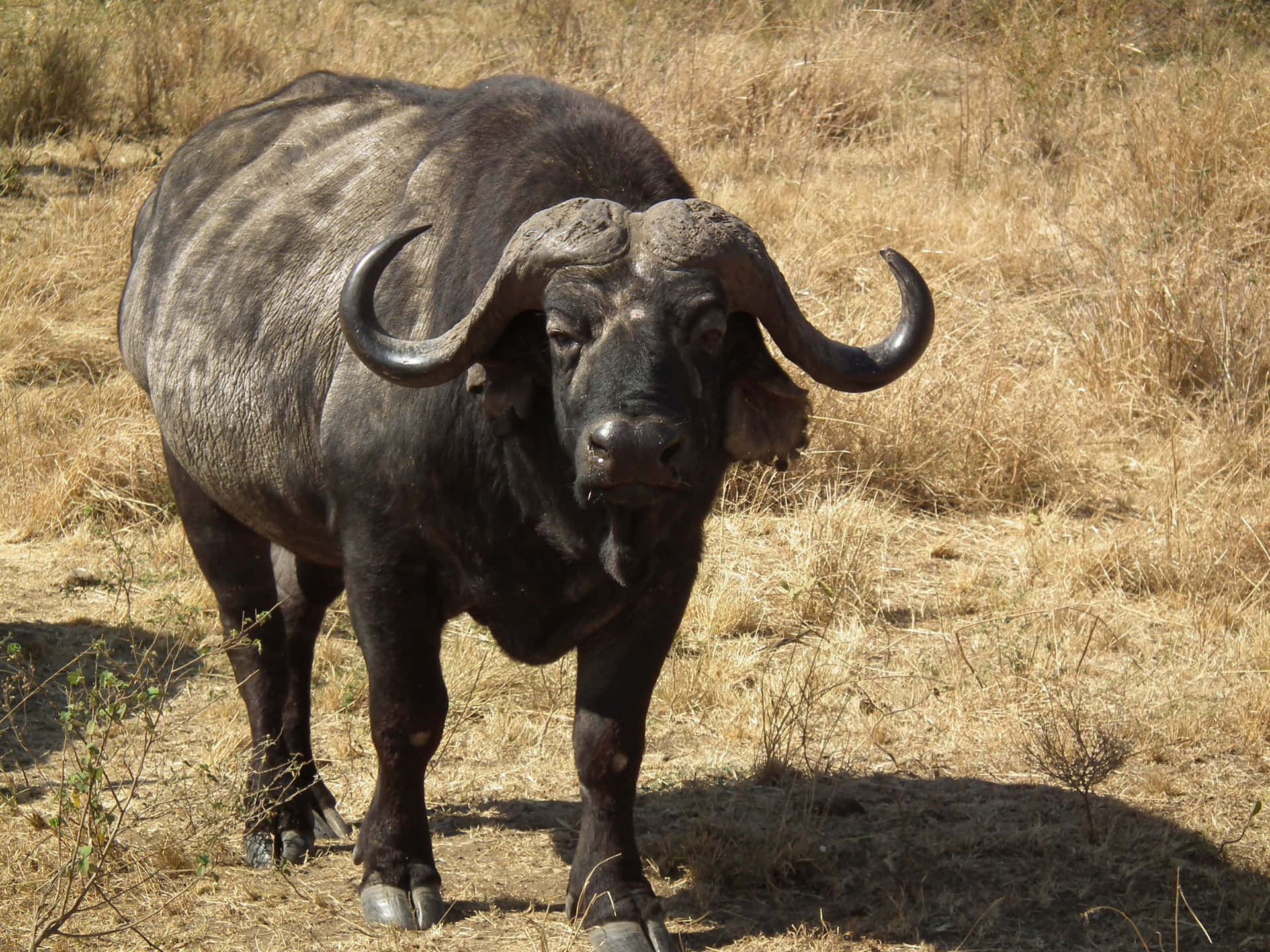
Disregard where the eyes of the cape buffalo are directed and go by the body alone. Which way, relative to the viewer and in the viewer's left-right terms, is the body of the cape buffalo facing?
facing the viewer and to the right of the viewer

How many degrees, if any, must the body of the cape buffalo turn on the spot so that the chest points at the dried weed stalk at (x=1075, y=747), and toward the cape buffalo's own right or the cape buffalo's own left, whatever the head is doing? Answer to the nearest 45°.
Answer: approximately 45° to the cape buffalo's own left
